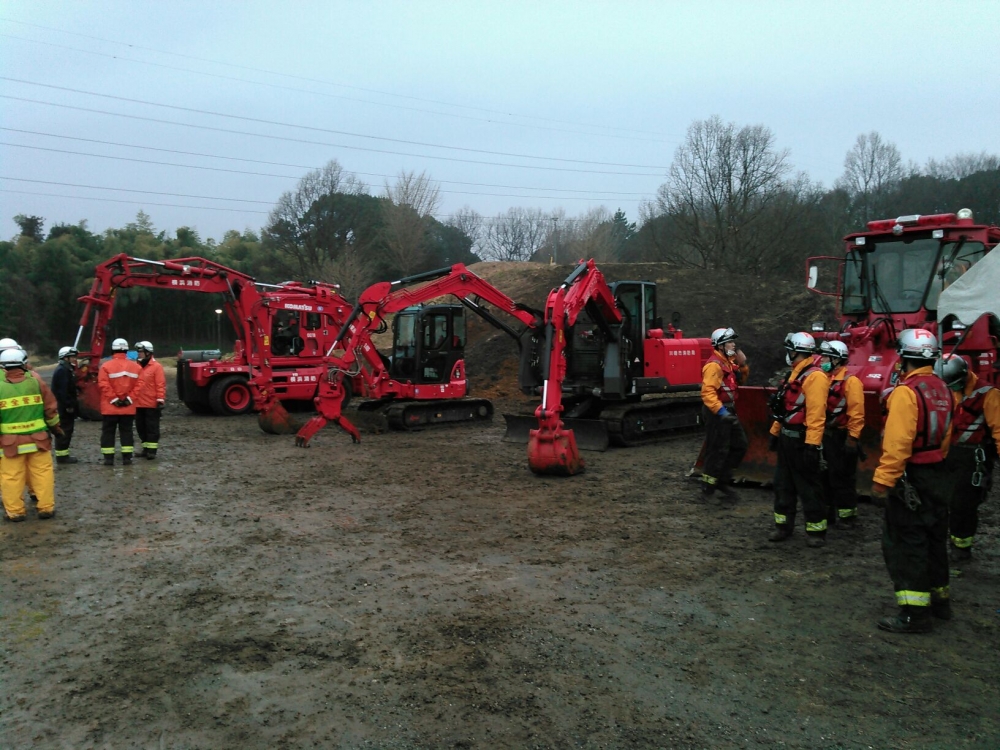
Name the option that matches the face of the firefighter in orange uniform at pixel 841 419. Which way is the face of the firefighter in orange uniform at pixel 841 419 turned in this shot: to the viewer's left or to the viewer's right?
to the viewer's left

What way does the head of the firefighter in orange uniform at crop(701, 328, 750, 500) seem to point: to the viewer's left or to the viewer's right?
to the viewer's right

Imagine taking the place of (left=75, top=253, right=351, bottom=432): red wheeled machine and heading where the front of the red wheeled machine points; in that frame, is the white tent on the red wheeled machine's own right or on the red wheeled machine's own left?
on the red wheeled machine's own left

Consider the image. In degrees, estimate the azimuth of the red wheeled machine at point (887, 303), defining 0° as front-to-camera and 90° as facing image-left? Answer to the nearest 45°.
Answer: approximately 45°

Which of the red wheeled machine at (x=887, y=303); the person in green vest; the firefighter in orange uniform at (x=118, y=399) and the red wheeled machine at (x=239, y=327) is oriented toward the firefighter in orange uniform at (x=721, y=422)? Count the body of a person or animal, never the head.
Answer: the red wheeled machine at (x=887, y=303)

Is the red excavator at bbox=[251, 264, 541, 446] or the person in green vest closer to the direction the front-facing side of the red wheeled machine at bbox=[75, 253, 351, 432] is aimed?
the person in green vest
